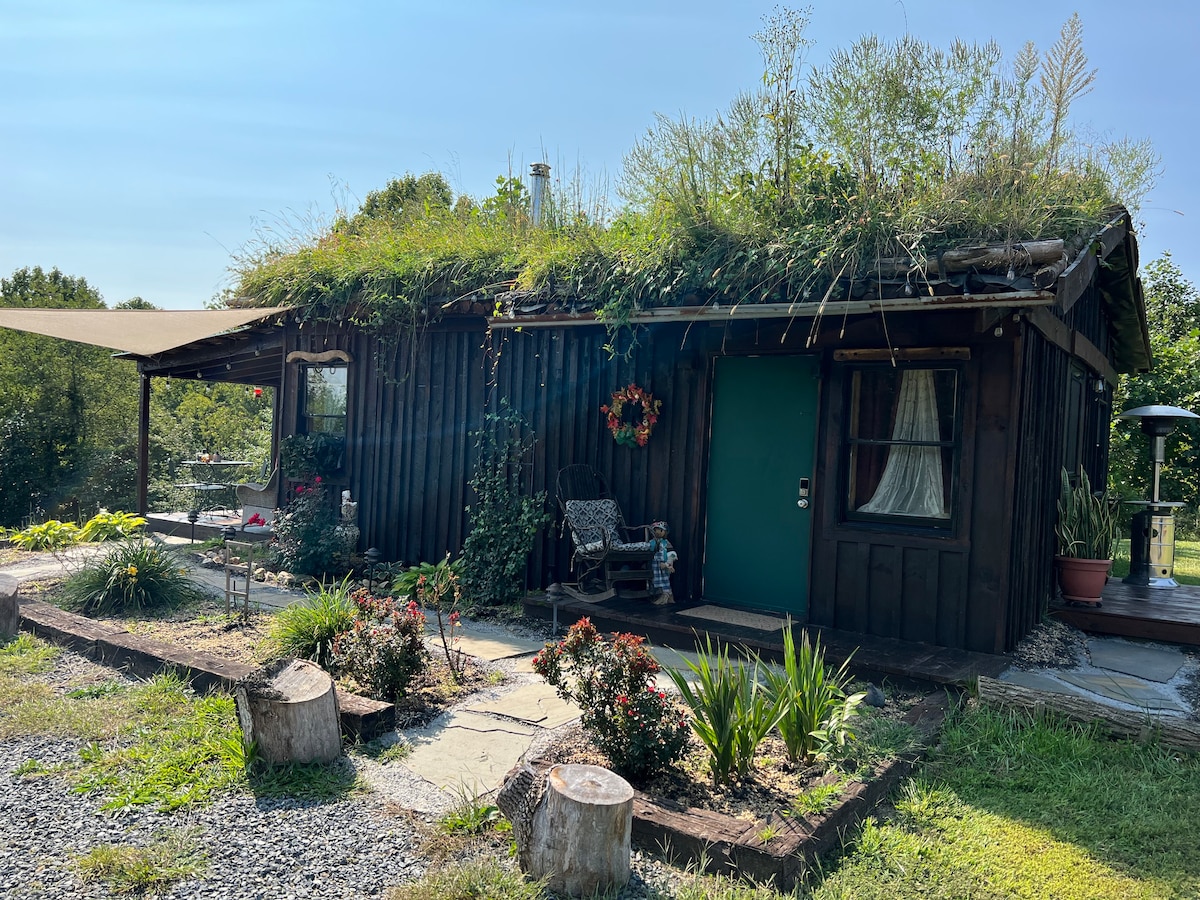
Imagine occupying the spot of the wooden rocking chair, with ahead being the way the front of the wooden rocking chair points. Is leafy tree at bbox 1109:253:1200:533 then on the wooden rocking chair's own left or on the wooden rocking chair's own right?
on the wooden rocking chair's own left

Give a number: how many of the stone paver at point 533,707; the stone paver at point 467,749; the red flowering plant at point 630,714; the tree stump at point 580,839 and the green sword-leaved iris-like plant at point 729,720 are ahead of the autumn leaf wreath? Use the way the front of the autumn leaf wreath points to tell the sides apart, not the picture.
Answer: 5

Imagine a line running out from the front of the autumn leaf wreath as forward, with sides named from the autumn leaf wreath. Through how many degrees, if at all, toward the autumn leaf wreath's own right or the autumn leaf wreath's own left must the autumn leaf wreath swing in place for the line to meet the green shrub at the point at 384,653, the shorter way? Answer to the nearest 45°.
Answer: approximately 45° to the autumn leaf wreath's own right

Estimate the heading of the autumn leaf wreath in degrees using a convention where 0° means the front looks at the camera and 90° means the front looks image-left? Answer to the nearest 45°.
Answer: approximately 0°

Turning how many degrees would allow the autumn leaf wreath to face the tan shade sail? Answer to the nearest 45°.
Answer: approximately 90° to its right

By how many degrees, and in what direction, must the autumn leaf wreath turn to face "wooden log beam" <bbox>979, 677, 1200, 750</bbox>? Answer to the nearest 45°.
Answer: approximately 45° to its left

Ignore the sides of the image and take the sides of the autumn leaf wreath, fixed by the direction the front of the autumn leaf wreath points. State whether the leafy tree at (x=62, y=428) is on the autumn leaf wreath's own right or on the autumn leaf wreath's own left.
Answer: on the autumn leaf wreath's own right

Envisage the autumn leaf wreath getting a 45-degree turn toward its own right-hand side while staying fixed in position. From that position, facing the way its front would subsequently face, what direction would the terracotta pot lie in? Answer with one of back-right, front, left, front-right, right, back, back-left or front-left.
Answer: back-left

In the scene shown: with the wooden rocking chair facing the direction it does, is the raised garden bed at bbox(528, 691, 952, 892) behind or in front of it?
in front

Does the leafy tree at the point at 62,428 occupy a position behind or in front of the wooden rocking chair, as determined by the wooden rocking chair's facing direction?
behind

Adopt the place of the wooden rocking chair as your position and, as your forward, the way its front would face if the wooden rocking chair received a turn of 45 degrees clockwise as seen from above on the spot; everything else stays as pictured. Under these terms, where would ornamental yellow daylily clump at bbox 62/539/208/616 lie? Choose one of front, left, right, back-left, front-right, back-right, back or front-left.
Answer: right

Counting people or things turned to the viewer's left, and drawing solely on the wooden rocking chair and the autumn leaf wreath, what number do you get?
0

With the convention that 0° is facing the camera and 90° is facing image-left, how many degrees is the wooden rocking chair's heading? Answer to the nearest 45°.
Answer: approximately 315°

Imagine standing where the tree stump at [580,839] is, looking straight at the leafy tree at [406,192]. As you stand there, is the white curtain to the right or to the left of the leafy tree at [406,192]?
right

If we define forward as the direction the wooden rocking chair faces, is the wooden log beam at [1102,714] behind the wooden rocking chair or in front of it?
in front
